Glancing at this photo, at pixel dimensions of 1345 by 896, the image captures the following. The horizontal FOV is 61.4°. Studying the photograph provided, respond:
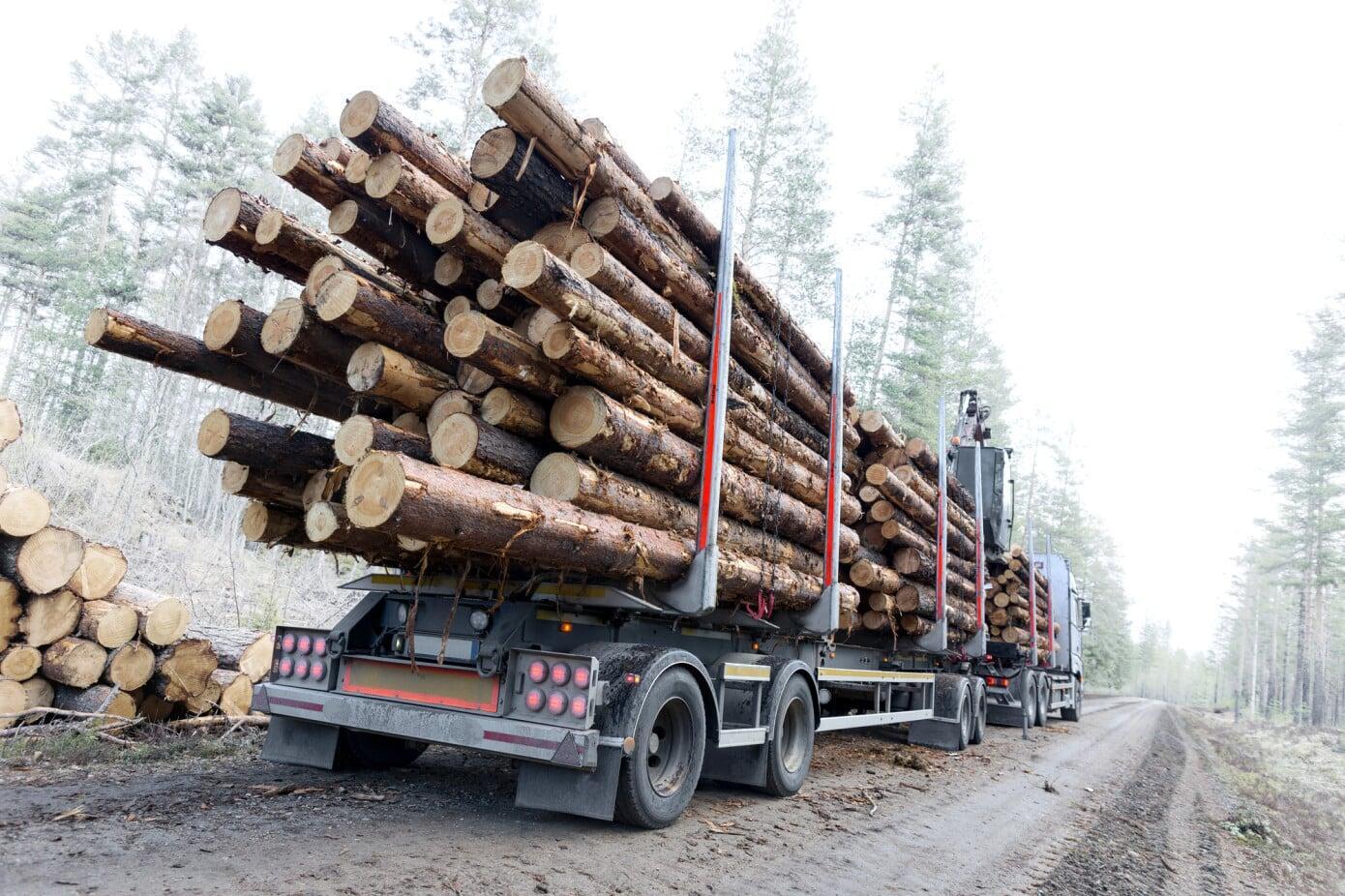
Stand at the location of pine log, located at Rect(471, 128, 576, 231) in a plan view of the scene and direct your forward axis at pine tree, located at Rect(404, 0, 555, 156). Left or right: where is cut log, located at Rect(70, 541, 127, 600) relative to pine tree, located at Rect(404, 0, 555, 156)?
left

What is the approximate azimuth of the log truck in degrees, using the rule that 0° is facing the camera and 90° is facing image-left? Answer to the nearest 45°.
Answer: approximately 225°

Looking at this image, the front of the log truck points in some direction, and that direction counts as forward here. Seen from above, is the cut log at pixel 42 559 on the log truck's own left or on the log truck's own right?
on the log truck's own left

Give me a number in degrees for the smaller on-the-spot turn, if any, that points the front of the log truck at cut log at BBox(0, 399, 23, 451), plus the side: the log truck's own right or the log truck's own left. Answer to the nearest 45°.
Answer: approximately 135° to the log truck's own left

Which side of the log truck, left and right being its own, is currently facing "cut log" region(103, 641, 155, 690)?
back
